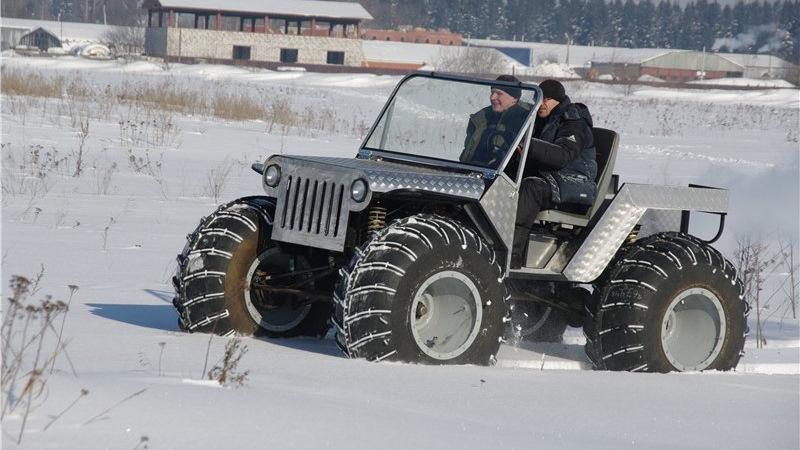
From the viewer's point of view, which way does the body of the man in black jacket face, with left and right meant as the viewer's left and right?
facing to the left of the viewer

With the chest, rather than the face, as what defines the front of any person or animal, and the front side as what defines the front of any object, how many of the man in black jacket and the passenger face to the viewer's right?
0
